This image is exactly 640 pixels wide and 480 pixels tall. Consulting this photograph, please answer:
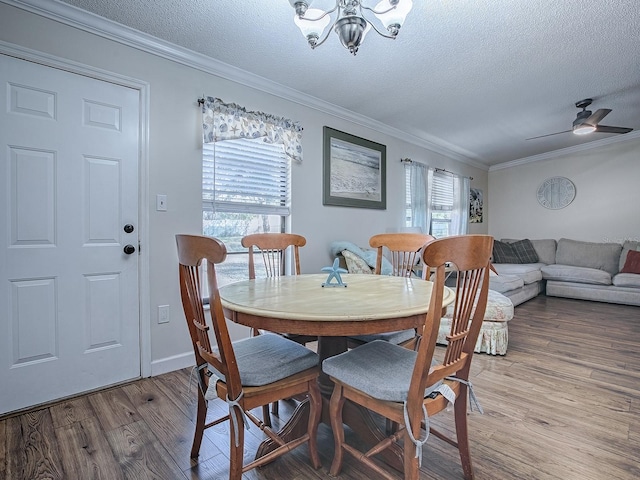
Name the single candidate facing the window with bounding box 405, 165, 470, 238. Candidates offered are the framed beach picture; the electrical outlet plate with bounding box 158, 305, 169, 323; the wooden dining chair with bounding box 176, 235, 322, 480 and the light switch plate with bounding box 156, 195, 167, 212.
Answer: the wooden dining chair

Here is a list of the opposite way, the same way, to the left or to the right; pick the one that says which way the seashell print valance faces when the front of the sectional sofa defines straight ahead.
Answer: to the left

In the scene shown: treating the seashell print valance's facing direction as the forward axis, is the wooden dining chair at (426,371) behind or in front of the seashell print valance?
in front

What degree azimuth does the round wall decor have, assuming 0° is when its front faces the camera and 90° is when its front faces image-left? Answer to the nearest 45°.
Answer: approximately 0°

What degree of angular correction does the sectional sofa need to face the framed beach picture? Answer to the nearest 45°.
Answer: approximately 45° to its right

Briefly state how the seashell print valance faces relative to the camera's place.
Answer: facing the viewer and to the right of the viewer

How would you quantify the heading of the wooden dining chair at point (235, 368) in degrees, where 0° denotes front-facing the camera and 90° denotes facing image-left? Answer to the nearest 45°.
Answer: approximately 225°
